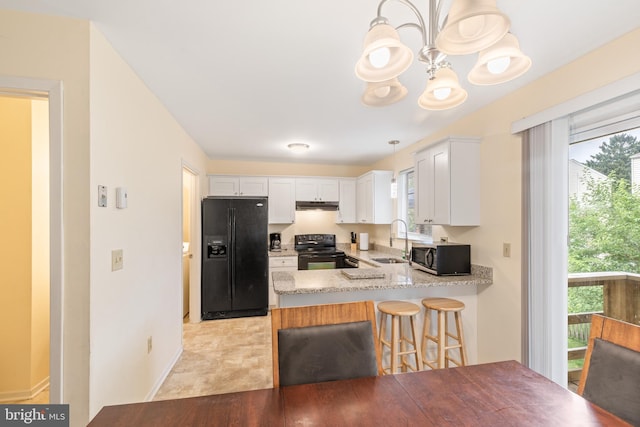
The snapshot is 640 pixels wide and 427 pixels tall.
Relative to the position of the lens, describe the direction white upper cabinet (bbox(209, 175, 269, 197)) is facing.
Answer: facing the viewer

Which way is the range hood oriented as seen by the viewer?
toward the camera

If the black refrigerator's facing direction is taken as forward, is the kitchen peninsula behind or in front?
in front

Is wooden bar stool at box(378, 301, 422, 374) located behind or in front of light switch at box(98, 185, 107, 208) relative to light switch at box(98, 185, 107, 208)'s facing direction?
in front

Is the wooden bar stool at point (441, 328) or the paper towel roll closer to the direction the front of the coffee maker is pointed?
the wooden bar stool

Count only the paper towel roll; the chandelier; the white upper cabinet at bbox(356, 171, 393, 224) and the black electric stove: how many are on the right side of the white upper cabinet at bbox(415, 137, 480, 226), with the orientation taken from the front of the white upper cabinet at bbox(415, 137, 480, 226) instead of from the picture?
3

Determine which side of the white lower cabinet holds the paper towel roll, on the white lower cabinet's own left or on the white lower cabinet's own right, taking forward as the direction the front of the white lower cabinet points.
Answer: on the white lower cabinet's own left

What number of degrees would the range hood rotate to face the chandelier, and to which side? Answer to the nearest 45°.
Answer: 0° — it already faces it

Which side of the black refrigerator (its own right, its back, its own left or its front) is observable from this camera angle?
front

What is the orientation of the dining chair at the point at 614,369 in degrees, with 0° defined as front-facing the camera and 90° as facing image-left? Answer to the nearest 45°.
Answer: approximately 45°

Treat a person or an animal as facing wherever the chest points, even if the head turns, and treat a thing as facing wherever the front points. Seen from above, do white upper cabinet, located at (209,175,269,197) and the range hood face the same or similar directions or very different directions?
same or similar directions
